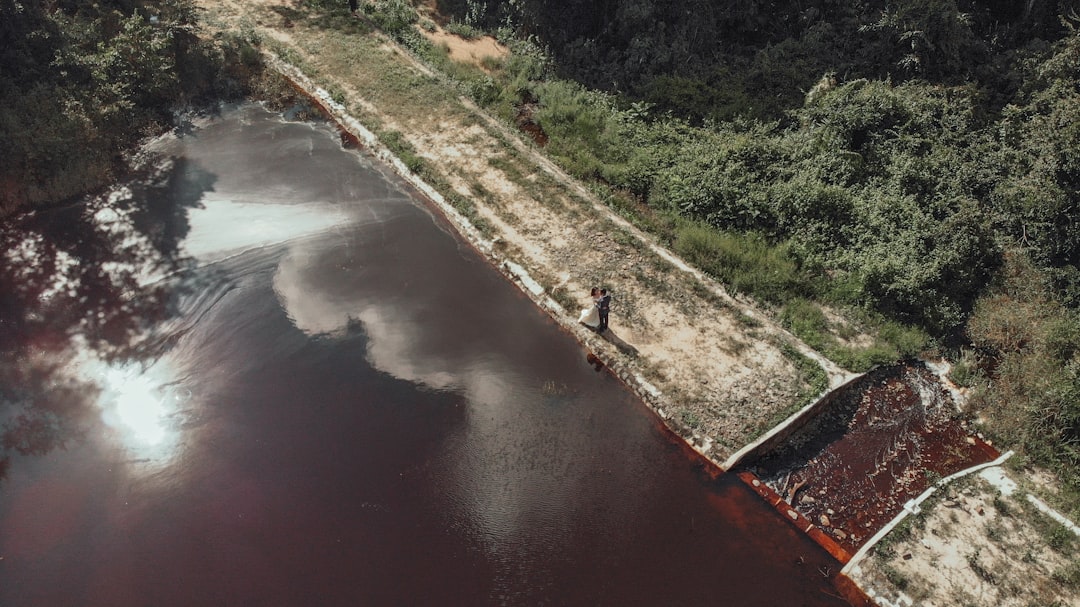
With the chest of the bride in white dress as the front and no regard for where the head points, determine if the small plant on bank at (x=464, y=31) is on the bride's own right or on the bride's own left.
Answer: on the bride's own left

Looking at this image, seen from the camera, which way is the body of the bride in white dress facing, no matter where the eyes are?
to the viewer's right

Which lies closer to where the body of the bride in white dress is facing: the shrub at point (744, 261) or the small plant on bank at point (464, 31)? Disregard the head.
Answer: the shrub

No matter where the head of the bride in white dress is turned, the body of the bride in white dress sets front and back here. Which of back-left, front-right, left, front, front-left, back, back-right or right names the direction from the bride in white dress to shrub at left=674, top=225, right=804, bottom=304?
front-left
